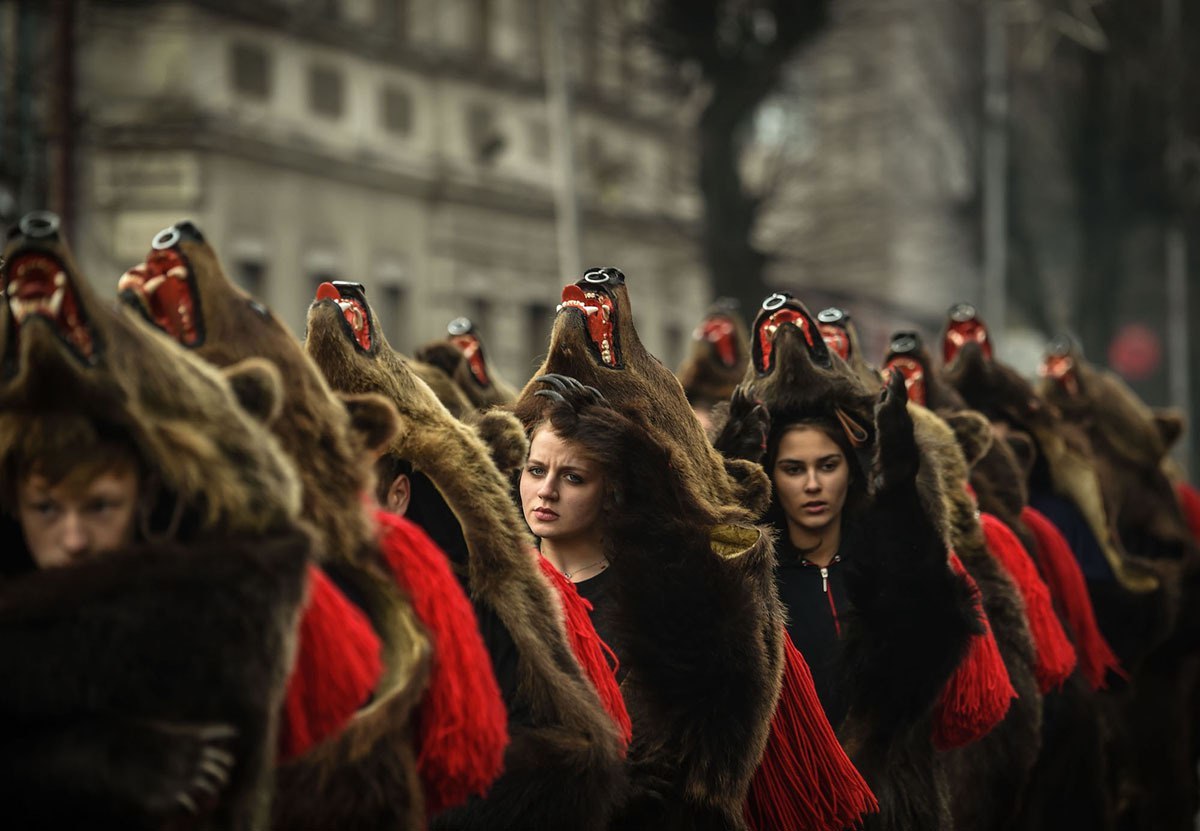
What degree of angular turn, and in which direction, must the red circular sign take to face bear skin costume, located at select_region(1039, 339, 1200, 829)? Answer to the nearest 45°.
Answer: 0° — it already faces it

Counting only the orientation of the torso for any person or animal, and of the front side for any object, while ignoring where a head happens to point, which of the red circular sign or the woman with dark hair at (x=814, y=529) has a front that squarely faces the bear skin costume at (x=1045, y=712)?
the red circular sign

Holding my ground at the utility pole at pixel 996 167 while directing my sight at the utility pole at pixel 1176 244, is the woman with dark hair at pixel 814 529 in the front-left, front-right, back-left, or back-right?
back-right

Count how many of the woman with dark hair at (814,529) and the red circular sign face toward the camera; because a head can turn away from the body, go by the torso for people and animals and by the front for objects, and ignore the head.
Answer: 2

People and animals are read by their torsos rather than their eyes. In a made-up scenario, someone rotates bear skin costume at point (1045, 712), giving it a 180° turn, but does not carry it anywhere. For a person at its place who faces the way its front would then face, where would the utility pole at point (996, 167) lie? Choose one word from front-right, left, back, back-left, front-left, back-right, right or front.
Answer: front-left

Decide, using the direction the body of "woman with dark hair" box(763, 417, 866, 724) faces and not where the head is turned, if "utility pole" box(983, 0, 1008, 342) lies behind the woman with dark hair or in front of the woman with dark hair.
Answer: behind

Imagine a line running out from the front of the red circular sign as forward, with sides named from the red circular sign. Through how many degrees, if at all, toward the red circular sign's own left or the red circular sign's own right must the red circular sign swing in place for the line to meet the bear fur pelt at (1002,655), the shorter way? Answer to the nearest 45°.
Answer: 0° — it already faces it

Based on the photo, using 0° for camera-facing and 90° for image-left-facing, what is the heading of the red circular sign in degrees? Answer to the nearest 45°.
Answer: approximately 0°

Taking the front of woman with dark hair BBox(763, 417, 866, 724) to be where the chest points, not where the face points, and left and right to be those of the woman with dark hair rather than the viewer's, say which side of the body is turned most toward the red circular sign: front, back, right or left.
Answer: back

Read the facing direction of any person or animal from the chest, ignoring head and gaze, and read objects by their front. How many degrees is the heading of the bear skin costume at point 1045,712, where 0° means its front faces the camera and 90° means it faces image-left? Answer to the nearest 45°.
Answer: approximately 45°

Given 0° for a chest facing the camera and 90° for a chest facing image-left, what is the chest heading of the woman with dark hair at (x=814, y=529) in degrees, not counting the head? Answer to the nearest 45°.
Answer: approximately 0°

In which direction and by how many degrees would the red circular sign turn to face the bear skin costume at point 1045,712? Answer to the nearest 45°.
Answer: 0° — it already faces it
